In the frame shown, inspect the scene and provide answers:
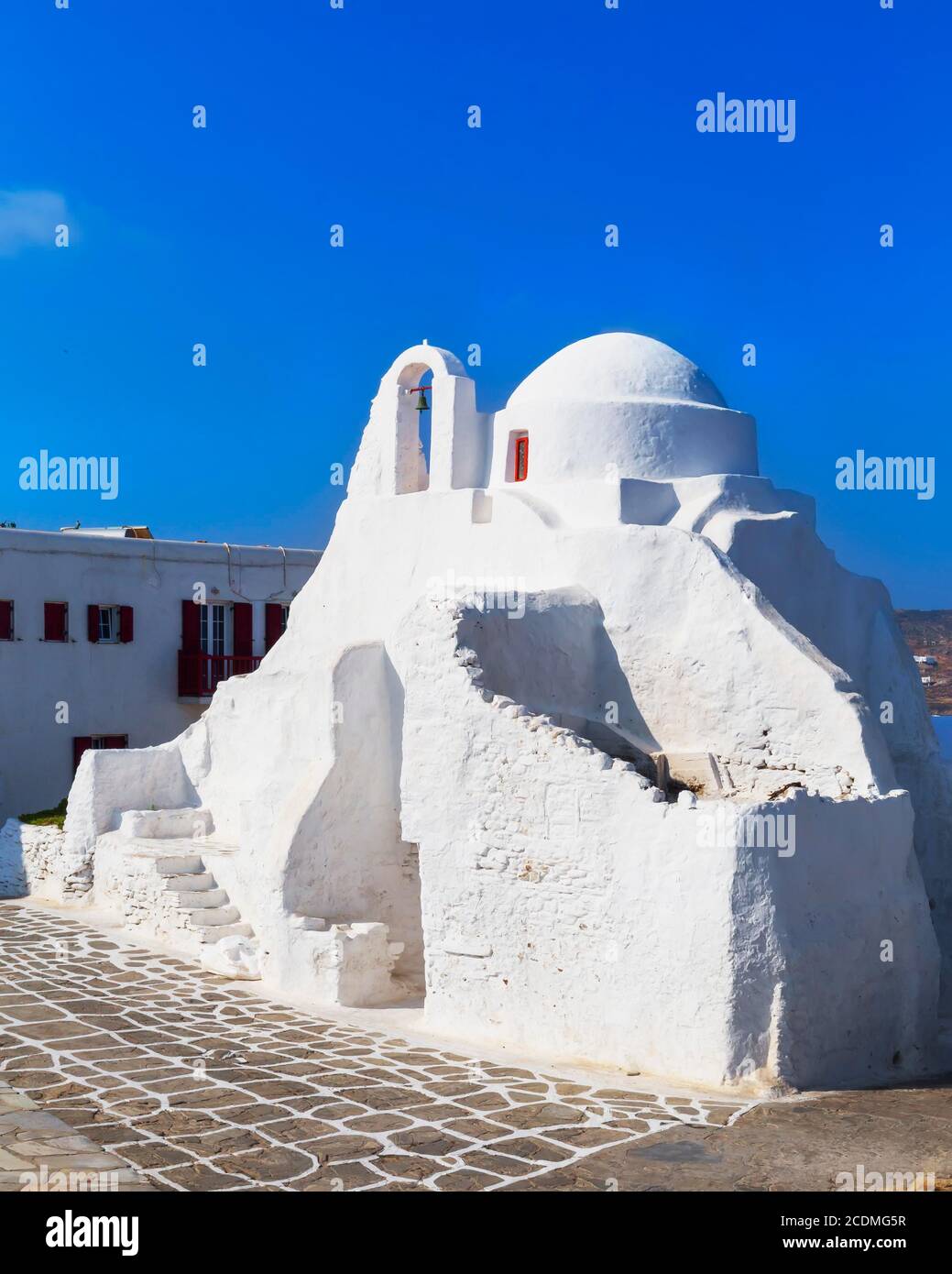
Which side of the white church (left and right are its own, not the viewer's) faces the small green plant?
right

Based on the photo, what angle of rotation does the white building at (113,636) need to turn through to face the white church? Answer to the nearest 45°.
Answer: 0° — it already faces it

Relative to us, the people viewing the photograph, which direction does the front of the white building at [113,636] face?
facing the viewer

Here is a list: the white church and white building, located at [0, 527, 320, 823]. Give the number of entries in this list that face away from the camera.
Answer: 0

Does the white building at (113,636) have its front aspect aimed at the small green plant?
yes

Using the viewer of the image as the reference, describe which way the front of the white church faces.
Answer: facing the viewer and to the left of the viewer

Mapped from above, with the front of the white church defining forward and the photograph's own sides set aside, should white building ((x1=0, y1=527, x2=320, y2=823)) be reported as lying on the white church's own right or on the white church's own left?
on the white church's own right
